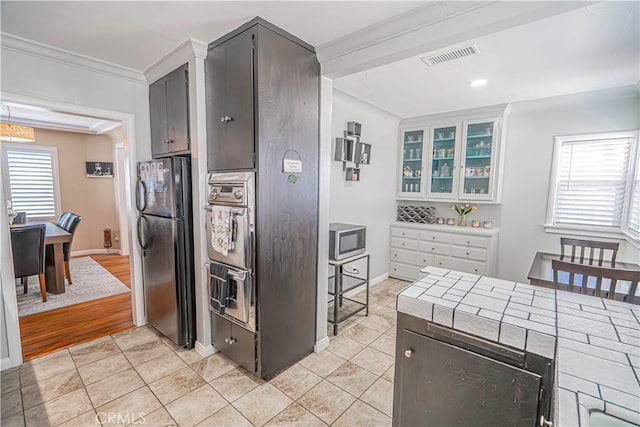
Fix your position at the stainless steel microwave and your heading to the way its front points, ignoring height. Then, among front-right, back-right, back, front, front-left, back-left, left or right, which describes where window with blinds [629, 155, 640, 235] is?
front-left

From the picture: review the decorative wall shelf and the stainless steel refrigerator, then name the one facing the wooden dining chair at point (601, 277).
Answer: the decorative wall shelf

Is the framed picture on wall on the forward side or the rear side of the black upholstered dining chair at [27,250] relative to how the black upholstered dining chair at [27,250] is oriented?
on the forward side

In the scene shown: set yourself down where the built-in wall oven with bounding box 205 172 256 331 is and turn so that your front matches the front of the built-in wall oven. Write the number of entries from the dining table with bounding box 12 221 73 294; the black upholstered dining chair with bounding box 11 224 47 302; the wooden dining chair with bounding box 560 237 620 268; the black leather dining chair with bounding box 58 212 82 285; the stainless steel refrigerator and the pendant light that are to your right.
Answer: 5

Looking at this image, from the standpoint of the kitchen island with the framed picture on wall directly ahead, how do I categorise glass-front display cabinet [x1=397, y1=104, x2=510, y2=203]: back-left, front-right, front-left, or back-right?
front-right

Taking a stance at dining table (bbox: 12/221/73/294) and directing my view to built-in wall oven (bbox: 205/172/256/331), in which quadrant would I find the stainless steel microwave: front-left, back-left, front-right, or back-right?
front-left

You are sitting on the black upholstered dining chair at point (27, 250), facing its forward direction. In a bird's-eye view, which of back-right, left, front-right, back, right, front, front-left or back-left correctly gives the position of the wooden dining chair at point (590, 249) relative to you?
right

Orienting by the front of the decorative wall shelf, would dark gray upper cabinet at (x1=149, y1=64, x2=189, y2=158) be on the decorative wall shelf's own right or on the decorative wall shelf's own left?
on the decorative wall shelf's own right

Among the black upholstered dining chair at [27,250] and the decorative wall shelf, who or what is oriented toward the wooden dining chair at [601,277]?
the decorative wall shelf

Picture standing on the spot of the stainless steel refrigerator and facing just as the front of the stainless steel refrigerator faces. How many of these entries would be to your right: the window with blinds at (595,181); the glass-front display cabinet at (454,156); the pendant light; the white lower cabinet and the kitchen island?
1

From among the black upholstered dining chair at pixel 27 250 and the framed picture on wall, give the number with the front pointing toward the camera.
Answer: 1

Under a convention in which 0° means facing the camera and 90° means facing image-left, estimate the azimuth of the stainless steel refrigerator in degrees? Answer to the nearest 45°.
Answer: approximately 45°

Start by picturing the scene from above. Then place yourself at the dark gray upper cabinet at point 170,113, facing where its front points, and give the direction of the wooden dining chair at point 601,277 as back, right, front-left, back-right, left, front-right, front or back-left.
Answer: left

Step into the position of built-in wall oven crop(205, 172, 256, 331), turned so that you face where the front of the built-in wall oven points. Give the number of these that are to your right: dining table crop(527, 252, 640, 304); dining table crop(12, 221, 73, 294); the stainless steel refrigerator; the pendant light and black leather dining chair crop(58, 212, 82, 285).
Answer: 4
